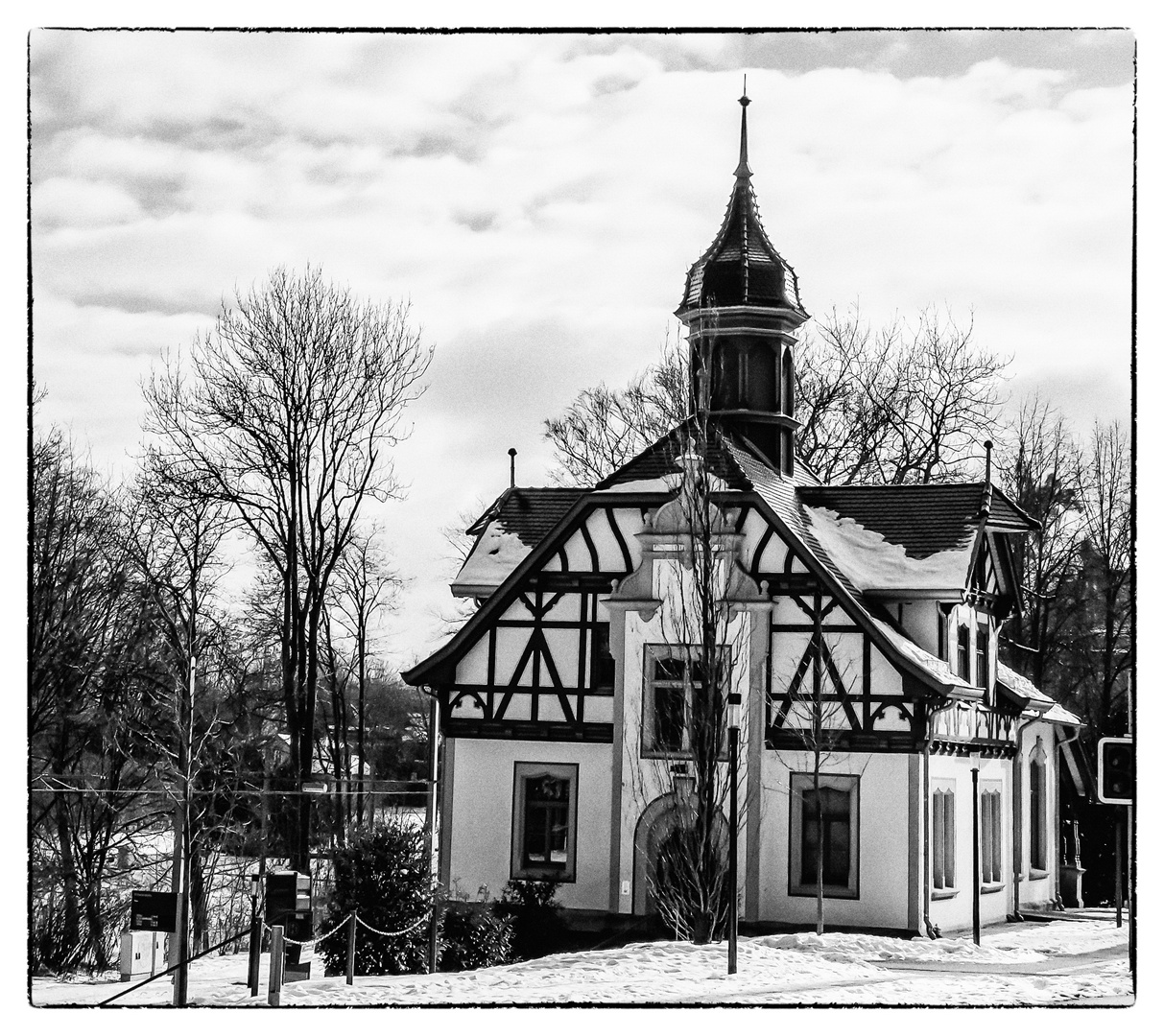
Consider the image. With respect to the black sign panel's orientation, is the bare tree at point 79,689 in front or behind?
behind

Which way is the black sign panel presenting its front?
toward the camera

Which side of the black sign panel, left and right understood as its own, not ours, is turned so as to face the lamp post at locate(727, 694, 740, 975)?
left

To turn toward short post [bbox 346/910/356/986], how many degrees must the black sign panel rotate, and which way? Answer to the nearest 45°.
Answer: approximately 135° to its left

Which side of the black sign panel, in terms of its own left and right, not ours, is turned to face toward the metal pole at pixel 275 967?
left

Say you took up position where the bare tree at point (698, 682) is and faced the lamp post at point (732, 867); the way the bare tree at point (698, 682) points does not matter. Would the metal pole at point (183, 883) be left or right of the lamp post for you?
right
